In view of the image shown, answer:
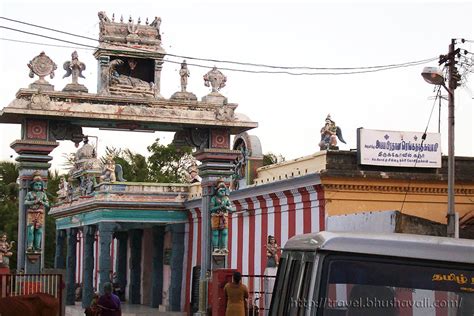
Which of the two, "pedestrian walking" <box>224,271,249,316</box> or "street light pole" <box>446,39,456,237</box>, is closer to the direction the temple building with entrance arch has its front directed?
the pedestrian walking

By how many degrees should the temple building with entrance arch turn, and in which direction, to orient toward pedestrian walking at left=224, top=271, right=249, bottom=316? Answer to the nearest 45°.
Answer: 0° — it already faces them

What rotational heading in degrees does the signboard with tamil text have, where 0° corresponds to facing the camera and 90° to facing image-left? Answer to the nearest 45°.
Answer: approximately 0°
